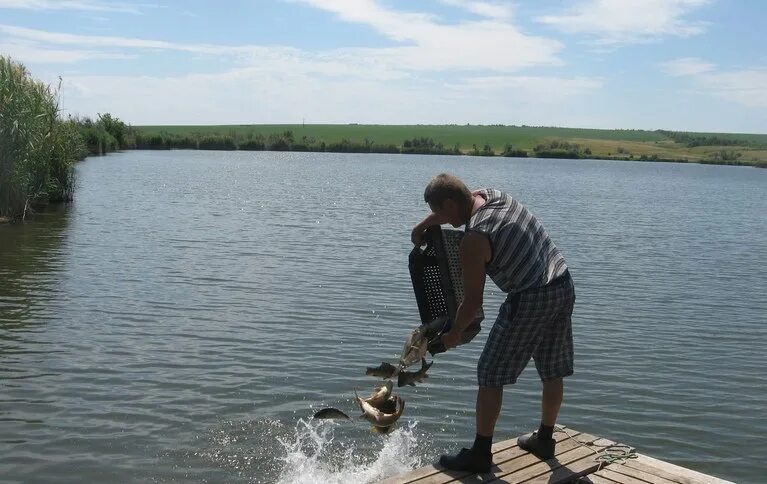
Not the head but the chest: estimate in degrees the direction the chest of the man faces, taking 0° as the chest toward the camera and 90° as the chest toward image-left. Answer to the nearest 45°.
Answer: approximately 90°

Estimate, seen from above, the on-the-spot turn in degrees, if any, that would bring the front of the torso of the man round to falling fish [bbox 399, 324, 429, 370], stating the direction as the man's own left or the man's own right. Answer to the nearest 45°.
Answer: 0° — they already face it

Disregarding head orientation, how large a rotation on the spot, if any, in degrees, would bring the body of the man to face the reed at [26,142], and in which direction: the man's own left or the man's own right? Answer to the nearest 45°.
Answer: approximately 45° to the man's own right

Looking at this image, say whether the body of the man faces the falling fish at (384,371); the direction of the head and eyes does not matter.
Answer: yes

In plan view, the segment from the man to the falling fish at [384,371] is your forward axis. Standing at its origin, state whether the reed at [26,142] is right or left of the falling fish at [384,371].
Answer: right
